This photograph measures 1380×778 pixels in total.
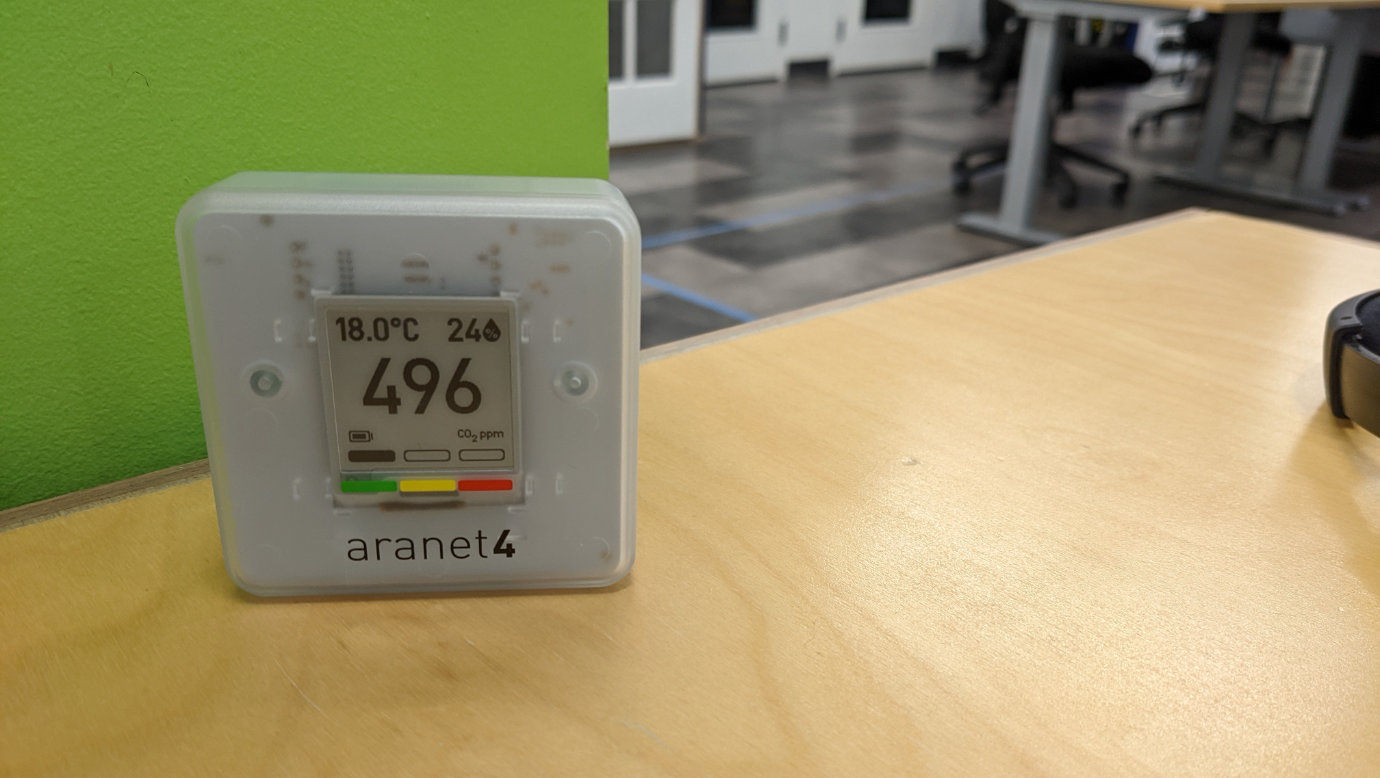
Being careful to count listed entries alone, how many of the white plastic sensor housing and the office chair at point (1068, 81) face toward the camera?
1

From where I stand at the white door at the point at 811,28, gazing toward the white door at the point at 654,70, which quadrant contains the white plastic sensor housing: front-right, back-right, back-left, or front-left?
front-left

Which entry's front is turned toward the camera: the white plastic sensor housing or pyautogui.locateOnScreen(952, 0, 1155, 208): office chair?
the white plastic sensor housing

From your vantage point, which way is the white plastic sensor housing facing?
toward the camera

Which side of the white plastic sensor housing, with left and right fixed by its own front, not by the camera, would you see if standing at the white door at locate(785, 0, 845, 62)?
back

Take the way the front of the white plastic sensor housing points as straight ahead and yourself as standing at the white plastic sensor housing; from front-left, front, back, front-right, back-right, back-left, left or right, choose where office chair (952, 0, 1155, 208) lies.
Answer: back-left

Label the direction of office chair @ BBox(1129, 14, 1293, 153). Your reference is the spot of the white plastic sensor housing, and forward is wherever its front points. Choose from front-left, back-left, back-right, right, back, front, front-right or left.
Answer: back-left

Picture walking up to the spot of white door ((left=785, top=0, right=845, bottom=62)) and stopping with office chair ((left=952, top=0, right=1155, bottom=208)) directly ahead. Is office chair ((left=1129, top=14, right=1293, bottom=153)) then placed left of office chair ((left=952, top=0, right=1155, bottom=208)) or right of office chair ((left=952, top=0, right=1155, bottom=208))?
left
